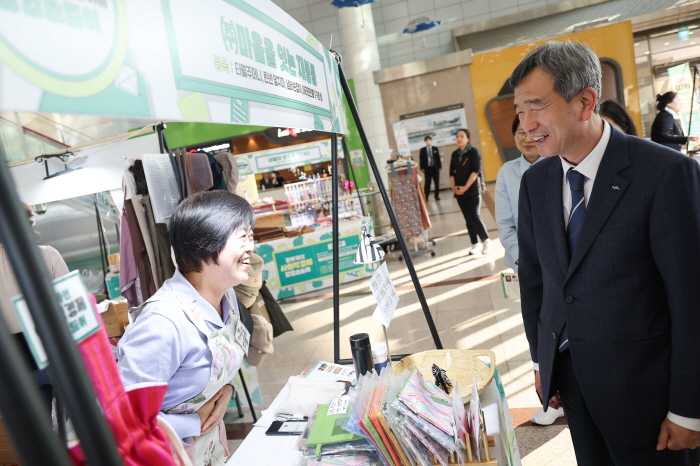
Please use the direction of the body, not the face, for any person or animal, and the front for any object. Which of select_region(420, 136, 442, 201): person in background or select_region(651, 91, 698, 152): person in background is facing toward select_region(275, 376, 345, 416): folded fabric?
select_region(420, 136, 442, 201): person in background

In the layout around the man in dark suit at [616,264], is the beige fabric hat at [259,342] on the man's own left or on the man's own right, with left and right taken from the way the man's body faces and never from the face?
on the man's own right

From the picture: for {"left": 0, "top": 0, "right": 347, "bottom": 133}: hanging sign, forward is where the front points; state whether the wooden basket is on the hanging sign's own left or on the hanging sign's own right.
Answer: on the hanging sign's own left

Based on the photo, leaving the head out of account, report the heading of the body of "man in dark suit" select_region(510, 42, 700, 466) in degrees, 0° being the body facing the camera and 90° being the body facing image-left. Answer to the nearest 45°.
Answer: approximately 45°

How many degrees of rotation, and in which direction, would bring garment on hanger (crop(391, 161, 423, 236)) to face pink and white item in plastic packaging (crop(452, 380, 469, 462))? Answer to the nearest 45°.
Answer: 0° — it already faces it

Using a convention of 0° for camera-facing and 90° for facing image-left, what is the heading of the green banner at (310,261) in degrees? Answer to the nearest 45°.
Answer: approximately 0°

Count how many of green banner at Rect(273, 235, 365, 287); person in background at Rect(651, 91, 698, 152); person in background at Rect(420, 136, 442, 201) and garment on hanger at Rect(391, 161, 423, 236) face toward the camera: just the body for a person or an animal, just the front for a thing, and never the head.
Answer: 3
